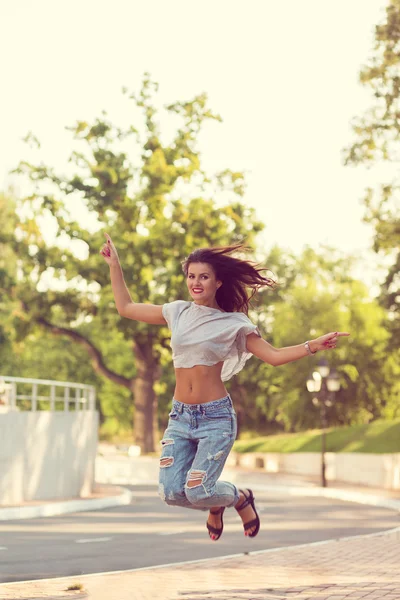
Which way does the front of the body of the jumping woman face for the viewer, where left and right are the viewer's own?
facing the viewer and to the left of the viewer
